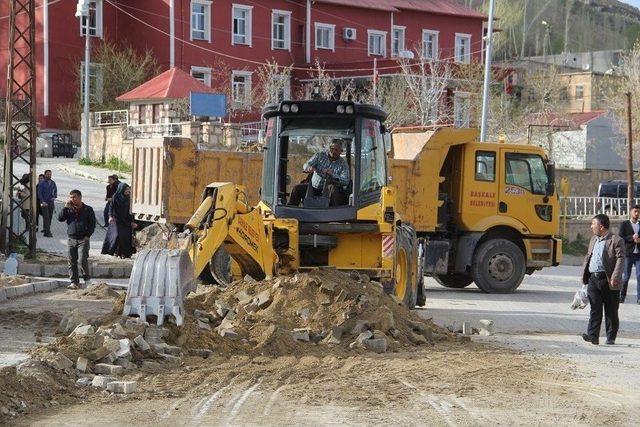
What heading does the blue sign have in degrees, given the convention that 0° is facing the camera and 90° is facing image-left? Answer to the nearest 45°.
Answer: approximately 0°

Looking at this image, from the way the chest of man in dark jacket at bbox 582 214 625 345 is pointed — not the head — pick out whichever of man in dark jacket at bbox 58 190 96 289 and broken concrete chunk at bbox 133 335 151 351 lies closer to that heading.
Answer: the broken concrete chunk

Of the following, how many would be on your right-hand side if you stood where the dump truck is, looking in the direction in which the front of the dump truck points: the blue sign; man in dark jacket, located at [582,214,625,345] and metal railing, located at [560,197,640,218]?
1

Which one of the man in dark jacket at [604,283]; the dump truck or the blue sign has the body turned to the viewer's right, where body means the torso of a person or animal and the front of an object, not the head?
the dump truck

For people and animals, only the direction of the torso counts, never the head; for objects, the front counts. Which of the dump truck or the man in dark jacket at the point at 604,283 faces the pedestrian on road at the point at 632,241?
the dump truck

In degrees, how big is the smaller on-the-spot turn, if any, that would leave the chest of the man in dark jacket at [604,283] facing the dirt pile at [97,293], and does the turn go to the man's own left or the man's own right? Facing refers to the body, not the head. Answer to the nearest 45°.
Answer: approximately 45° to the man's own right

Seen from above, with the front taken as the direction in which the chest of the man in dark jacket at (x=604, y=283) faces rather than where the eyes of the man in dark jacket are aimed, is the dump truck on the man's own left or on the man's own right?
on the man's own right

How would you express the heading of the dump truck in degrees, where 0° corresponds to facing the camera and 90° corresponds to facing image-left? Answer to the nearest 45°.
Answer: approximately 270°

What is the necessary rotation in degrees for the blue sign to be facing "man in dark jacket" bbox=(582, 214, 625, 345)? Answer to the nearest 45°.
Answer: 0° — it already faces them

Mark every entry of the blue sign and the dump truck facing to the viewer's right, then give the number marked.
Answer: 1

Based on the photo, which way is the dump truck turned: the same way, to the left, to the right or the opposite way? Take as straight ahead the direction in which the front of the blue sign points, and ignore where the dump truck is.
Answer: to the left
